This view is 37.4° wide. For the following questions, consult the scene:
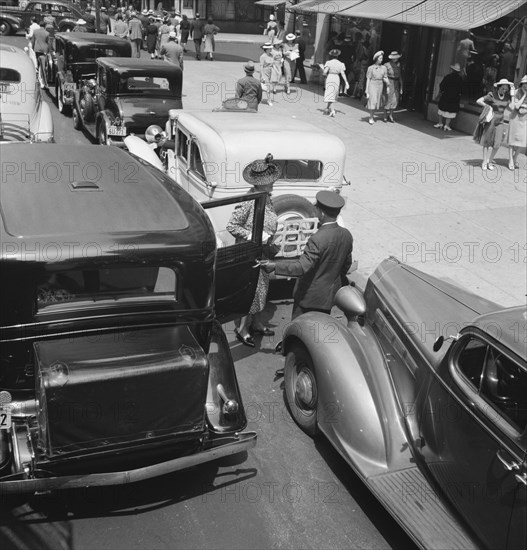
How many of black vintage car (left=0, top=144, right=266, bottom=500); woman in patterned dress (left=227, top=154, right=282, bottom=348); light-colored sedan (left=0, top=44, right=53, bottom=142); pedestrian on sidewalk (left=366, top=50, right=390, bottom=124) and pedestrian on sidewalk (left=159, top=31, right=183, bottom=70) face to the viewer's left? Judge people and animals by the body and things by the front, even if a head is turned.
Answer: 0

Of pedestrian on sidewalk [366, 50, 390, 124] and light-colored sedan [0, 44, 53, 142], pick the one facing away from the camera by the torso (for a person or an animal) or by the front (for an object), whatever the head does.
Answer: the light-colored sedan

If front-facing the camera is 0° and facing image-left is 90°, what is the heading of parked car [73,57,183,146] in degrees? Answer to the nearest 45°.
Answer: approximately 135°

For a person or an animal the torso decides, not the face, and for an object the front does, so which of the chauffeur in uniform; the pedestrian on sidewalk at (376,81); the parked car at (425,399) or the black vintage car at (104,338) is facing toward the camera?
the pedestrian on sidewalk

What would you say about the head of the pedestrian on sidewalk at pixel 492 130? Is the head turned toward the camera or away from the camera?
toward the camera

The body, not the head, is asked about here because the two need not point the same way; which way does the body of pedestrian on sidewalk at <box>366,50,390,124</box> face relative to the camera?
toward the camera

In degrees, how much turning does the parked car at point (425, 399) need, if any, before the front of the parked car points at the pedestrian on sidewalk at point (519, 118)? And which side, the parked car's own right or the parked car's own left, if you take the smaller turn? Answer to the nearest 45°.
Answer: approximately 45° to the parked car's own right

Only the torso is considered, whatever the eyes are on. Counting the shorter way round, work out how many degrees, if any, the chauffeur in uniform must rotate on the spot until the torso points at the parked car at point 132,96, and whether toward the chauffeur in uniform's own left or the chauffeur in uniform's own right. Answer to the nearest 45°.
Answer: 0° — they already face it

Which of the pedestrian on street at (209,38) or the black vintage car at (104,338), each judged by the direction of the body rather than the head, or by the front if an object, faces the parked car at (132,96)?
the black vintage car

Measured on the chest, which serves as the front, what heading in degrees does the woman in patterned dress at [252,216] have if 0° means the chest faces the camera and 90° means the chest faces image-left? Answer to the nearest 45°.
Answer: approximately 315°

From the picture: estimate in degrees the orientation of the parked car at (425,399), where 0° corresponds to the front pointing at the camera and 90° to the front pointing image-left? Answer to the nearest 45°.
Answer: approximately 135°
